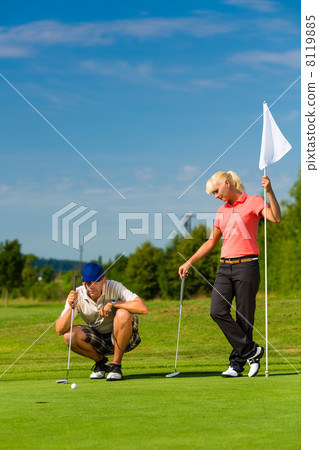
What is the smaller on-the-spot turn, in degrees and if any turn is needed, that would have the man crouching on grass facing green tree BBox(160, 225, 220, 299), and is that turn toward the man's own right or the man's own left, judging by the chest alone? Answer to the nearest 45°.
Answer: approximately 135° to the man's own right

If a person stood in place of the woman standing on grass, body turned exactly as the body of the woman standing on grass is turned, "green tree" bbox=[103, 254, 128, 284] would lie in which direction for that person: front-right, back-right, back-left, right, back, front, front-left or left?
back-right

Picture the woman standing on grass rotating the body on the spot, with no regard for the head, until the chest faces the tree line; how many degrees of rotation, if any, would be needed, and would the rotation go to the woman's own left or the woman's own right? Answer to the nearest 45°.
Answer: approximately 135° to the woman's own right

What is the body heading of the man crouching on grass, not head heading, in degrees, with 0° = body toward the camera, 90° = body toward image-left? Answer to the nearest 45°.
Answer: approximately 45°

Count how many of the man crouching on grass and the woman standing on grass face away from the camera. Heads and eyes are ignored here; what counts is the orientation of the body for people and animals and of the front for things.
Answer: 0

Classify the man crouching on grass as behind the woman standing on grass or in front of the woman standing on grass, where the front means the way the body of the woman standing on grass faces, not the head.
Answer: in front

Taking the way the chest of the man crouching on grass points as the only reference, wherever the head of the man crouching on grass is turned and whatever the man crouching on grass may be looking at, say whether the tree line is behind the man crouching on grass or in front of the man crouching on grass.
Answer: behind

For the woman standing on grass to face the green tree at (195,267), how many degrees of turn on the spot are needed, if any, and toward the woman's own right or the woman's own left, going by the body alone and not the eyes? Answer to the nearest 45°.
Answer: approximately 135° to the woman's own right

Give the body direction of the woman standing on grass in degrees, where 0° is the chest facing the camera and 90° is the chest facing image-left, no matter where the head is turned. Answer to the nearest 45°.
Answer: approximately 45°
